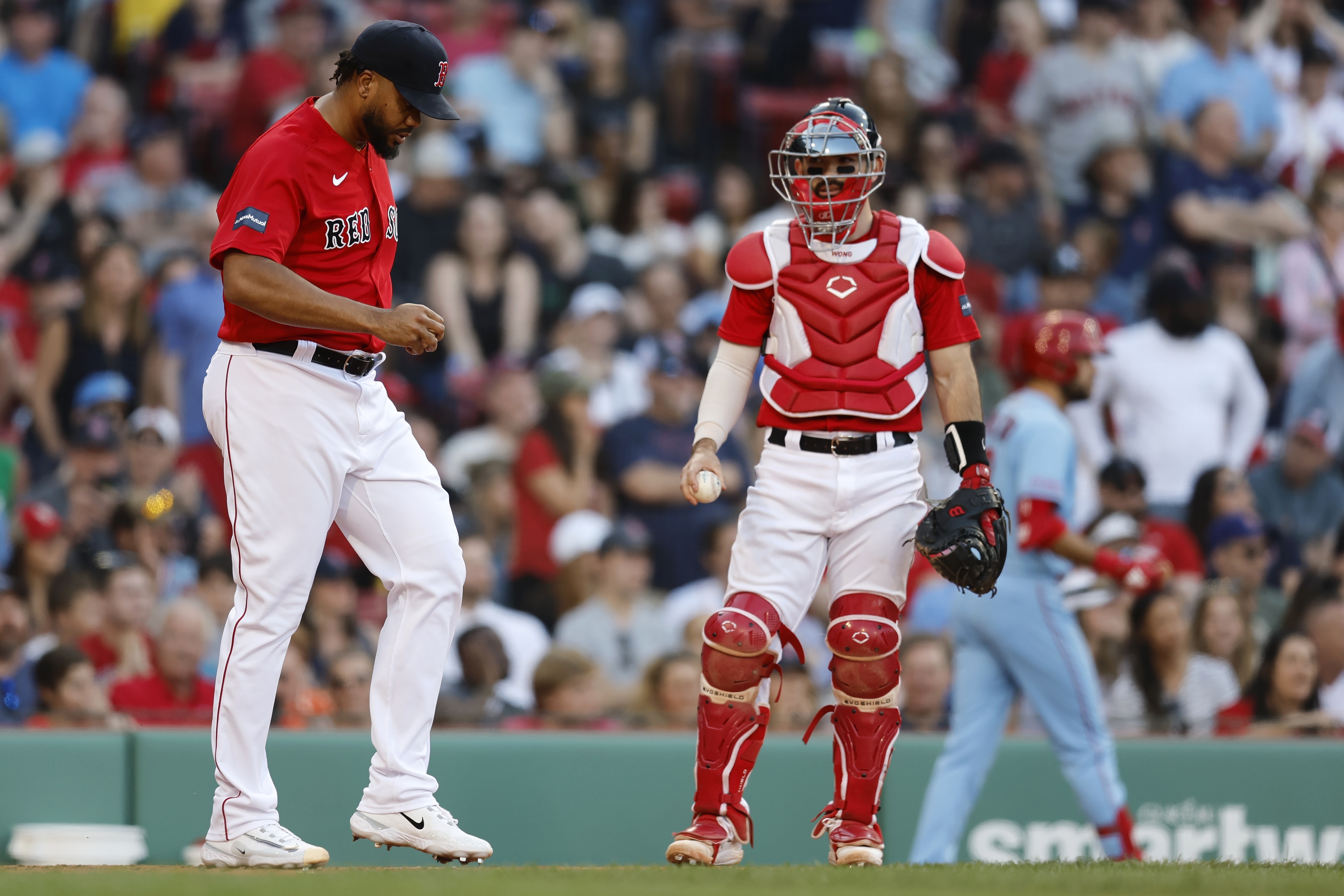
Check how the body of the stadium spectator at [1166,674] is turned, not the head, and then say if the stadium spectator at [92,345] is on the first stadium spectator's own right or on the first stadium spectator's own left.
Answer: on the first stadium spectator's own right

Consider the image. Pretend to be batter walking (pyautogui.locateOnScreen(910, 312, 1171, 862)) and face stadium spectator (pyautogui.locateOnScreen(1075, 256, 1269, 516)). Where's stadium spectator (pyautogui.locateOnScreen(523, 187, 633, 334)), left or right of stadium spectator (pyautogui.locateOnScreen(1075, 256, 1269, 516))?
left

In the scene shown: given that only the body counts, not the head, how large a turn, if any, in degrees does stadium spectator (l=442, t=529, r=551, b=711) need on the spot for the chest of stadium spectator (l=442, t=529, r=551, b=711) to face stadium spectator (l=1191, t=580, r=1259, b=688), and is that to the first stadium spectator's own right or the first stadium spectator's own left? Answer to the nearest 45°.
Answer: approximately 90° to the first stadium spectator's own left

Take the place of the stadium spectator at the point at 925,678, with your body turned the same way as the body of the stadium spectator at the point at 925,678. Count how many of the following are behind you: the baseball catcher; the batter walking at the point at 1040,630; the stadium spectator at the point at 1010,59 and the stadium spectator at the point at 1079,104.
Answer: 2

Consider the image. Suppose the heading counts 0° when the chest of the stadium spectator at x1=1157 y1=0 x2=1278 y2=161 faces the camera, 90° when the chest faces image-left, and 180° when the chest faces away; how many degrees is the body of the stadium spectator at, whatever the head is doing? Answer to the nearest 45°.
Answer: approximately 0°

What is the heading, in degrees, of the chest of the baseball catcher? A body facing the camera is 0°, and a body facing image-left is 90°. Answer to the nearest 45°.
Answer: approximately 0°

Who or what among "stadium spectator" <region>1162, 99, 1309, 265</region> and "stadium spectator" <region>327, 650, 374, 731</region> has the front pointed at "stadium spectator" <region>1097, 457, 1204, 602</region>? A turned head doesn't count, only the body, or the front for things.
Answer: "stadium spectator" <region>1162, 99, 1309, 265</region>

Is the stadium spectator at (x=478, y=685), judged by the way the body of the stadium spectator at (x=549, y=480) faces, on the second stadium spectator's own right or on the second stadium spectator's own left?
on the second stadium spectator's own right
